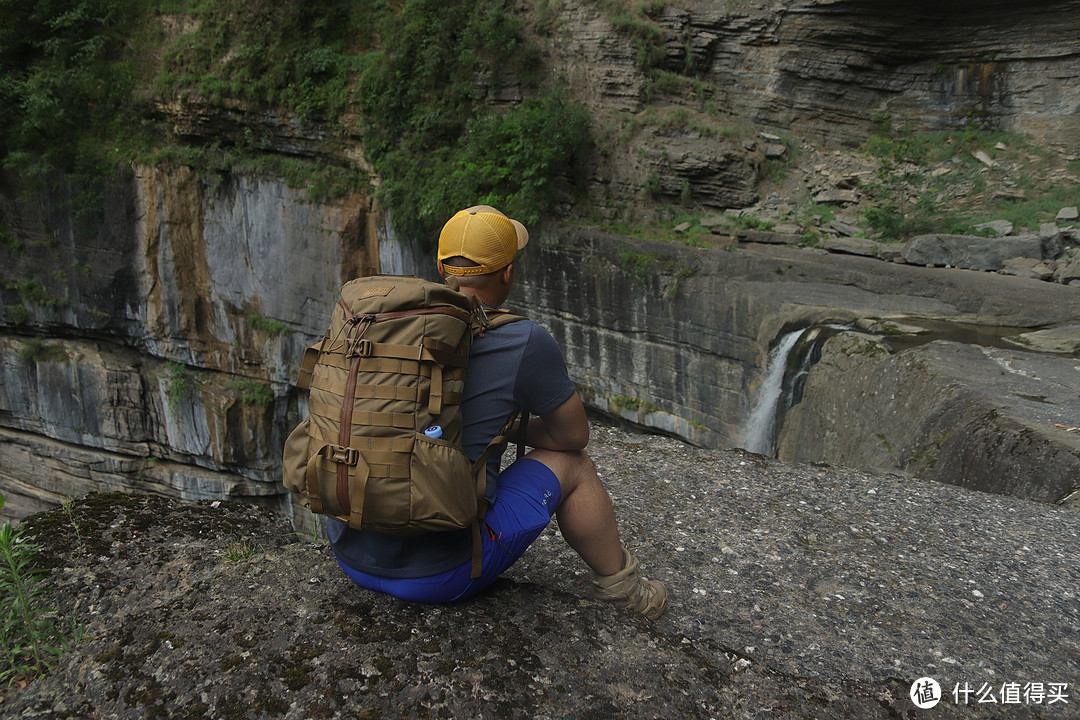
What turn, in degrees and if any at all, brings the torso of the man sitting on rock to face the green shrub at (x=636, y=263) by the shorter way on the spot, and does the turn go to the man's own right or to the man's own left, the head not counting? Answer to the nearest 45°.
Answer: approximately 45° to the man's own left

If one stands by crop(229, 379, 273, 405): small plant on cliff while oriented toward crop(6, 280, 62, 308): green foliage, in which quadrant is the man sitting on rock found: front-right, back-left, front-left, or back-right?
back-left

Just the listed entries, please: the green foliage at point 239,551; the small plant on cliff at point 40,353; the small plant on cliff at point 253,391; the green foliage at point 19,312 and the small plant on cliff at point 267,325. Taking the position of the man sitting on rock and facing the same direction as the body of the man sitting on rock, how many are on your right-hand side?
0

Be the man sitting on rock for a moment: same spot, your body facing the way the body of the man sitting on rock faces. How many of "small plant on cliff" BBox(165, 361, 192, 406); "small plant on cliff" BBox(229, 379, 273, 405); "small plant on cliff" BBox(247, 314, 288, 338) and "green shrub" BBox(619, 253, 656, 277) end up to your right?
0

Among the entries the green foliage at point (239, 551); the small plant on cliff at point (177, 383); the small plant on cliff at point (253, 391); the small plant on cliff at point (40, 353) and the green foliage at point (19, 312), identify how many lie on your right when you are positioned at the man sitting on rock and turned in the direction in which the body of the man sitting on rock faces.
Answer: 0

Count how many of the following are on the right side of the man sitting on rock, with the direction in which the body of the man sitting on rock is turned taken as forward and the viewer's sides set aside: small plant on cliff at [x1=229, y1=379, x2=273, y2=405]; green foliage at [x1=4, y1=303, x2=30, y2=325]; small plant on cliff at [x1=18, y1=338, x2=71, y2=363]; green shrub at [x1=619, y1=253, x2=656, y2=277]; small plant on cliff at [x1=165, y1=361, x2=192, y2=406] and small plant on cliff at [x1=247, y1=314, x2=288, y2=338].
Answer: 0

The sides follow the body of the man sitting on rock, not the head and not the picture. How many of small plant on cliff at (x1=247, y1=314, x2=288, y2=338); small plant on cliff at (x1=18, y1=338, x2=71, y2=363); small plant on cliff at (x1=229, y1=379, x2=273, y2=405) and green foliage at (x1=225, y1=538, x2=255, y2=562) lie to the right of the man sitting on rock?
0

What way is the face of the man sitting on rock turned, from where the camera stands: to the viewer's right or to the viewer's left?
to the viewer's right

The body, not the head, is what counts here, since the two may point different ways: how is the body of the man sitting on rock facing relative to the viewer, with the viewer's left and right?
facing away from the viewer and to the right of the viewer

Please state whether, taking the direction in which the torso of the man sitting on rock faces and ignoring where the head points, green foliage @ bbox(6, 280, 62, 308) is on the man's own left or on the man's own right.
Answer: on the man's own left

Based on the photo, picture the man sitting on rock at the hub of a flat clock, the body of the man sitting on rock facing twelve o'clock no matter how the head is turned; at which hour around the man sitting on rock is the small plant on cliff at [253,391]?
The small plant on cliff is roughly at 10 o'clock from the man sitting on rock.

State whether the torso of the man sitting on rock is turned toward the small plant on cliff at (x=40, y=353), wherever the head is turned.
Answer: no
